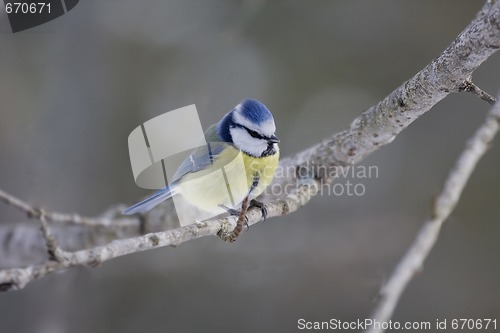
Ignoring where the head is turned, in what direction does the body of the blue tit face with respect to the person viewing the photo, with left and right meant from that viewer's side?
facing the viewer and to the right of the viewer
